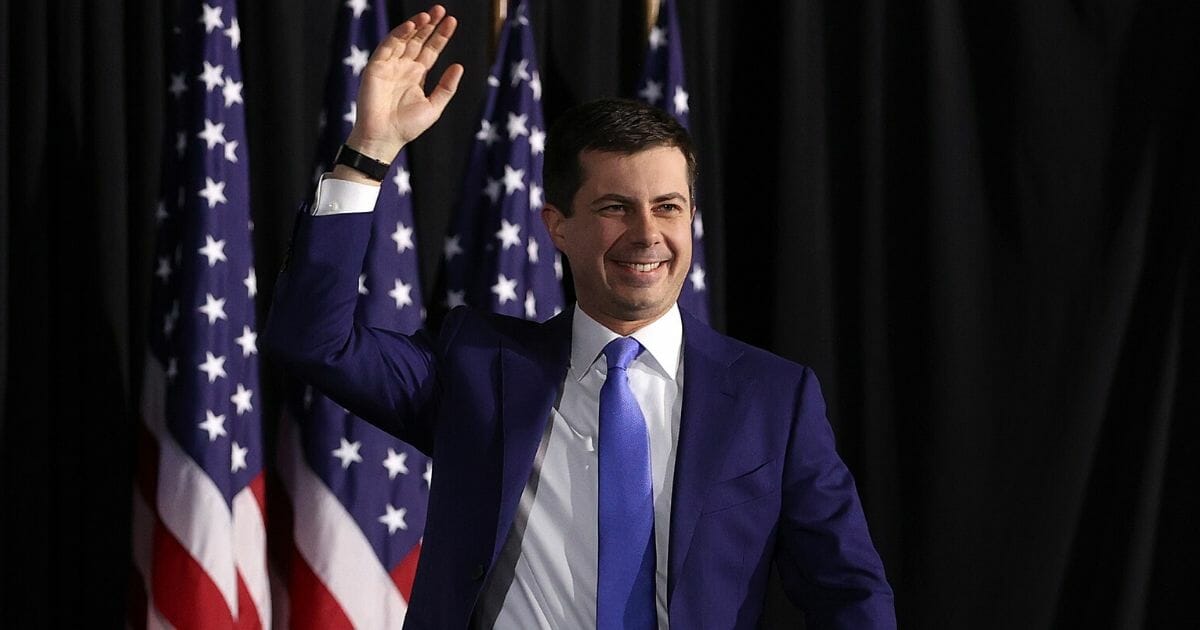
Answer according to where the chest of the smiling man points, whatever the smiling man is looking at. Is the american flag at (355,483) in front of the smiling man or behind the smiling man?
behind

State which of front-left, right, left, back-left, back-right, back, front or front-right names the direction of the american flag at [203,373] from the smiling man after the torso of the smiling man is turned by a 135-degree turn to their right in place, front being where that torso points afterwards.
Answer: front

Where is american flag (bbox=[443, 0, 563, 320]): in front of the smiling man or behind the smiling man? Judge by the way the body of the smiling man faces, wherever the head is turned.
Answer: behind

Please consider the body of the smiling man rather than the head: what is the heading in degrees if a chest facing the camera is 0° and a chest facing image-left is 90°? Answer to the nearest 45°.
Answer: approximately 0°

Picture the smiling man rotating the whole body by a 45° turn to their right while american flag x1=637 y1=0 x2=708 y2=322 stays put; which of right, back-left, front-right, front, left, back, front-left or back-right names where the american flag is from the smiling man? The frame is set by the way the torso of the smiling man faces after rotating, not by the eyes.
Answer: back-right

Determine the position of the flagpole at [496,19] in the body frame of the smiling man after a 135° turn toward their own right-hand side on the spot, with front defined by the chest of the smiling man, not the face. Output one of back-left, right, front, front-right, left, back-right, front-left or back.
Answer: front-right

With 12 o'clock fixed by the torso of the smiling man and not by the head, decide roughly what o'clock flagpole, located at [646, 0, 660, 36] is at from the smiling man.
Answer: The flagpole is roughly at 6 o'clock from the smiling man.
